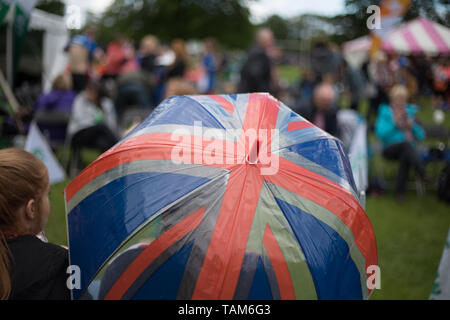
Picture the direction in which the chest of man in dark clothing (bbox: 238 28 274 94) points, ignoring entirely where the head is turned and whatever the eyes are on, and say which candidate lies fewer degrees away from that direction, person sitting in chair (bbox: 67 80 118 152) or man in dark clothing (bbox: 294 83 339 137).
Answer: the man in dark clothing

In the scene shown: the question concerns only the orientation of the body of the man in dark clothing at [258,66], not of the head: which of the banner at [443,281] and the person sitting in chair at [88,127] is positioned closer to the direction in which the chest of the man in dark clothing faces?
the banner

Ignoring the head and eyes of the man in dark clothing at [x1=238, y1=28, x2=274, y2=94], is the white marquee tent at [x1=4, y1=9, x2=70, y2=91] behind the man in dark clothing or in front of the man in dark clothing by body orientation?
behind

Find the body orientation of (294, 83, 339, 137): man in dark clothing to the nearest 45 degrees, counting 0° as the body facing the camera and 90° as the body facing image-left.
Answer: approximately 0°

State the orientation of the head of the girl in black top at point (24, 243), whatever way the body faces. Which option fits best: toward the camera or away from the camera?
away from the camera
